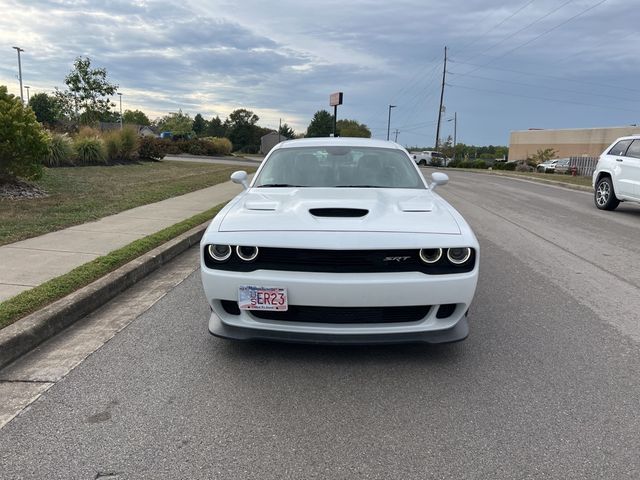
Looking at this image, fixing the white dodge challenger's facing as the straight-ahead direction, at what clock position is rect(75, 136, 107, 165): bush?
The bush is roughly at 5 o'clock from the white dodge challenger.

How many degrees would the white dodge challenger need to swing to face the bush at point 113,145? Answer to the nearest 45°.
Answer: approximately 135° to its right

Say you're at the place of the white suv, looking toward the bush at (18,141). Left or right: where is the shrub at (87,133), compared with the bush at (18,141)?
right

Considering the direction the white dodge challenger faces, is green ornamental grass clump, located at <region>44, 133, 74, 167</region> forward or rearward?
rearward
